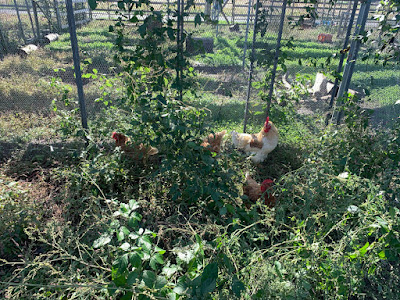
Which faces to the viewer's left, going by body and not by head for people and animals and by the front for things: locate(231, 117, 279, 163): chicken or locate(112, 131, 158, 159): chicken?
locate(112, 131, 158, 159): chicken

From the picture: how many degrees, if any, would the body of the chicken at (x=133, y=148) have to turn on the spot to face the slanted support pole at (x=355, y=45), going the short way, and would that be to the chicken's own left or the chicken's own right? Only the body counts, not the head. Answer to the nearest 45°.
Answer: approximately 180°

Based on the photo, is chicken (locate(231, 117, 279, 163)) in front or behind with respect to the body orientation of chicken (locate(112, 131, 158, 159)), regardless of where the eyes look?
behind

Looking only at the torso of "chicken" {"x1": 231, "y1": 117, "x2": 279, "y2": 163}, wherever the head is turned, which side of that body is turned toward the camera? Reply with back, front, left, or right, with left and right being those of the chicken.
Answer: right

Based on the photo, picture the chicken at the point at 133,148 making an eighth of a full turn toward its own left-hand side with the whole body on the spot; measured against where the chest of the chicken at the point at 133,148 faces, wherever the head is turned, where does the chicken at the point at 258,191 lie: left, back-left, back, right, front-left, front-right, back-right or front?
left

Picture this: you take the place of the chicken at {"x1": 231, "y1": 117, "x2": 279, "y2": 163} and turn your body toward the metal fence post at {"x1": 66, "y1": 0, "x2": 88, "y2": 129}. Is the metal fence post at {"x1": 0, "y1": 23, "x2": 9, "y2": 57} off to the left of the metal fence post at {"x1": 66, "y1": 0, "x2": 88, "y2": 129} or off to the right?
right

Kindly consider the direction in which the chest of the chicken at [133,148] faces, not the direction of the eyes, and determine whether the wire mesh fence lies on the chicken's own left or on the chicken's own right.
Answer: on the chicken's own right

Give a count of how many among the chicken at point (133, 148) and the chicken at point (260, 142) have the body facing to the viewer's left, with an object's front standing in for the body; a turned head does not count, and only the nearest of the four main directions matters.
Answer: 1

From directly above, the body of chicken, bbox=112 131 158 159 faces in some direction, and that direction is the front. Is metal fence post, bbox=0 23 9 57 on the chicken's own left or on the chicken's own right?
on the chicken's own right

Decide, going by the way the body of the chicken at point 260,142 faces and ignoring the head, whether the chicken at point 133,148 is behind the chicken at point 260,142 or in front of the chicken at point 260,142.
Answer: behind

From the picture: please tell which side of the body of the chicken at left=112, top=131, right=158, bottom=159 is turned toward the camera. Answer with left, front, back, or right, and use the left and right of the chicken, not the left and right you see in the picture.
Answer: left
